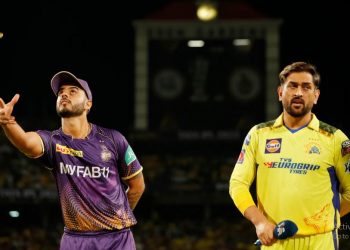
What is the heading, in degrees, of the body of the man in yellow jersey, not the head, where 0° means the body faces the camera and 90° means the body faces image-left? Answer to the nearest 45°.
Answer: approximately 0°
